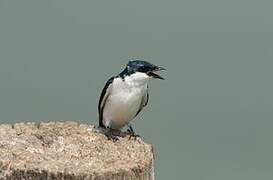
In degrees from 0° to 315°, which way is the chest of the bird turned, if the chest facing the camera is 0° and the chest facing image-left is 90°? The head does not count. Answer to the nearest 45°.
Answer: approximately 315°
